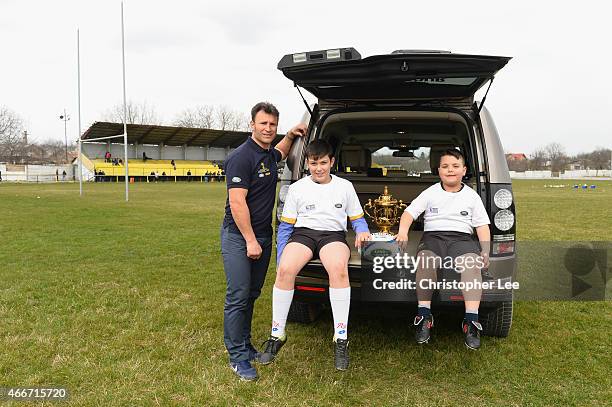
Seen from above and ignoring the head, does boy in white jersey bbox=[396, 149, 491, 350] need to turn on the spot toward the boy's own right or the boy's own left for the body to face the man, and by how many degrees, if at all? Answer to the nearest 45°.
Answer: approximately 90° to the boy's own right

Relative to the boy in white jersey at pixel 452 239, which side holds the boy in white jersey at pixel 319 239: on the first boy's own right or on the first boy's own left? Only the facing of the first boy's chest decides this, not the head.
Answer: on the first boy's own right

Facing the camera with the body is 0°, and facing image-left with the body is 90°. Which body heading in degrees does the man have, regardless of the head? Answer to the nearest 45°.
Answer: approximately 315°

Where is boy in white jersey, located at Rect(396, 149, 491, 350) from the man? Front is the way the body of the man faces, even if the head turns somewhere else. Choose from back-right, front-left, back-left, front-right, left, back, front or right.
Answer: front-left

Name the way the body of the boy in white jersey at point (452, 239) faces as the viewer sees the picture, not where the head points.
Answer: toward the camera

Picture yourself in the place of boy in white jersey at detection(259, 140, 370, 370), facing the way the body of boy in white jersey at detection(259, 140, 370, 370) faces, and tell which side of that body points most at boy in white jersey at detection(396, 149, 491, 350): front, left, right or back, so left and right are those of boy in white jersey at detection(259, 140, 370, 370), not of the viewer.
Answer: left

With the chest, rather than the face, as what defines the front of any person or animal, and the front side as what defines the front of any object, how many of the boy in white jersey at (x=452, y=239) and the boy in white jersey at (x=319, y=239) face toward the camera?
2
